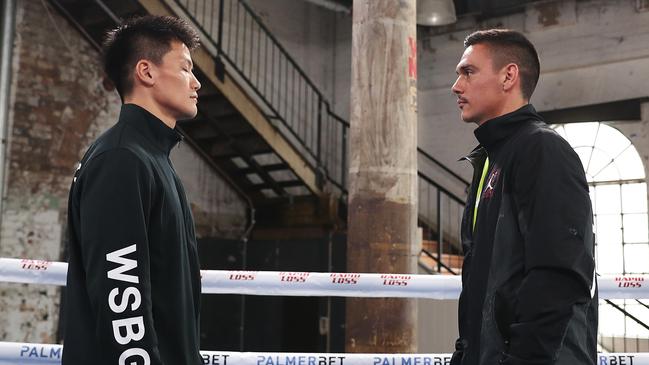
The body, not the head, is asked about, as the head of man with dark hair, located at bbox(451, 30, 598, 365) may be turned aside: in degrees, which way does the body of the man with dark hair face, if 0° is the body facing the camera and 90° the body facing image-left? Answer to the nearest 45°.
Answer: approximately 90°

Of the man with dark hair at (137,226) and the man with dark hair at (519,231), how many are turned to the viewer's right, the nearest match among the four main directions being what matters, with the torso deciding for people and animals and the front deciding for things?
1

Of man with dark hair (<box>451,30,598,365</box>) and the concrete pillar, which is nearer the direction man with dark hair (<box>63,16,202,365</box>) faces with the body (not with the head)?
the man with dark hair

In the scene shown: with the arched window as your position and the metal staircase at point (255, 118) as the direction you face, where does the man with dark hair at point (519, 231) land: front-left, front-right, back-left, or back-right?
front-left

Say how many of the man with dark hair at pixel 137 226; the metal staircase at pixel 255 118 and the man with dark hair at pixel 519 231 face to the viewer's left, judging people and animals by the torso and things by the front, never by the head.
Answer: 1

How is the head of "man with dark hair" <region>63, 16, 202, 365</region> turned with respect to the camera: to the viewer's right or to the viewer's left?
to the viewer's right

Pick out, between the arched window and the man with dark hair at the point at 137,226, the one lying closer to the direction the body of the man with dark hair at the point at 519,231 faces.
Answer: the man with dark hair

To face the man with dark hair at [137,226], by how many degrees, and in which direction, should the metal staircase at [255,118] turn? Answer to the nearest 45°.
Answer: approximately 135° to its right

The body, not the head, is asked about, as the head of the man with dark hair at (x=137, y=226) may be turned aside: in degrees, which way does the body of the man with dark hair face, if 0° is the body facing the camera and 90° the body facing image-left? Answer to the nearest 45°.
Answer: approximately 270°

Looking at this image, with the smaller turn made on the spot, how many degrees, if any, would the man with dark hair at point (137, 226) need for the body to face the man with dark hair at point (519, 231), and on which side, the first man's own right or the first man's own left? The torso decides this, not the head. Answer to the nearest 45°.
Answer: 0° — they already face them

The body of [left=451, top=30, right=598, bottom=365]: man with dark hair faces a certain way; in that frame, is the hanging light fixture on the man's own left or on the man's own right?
on the man's own right
